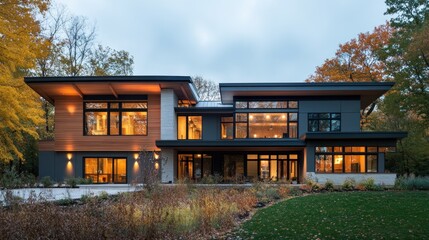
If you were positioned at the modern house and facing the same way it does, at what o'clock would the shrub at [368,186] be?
The shrub is roughly at 10 o'clock from the modern house.

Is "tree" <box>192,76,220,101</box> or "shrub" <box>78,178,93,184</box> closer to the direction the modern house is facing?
the shrub

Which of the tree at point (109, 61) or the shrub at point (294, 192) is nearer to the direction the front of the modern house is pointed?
the shrub

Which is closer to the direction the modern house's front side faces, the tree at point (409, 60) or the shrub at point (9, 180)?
the shrub

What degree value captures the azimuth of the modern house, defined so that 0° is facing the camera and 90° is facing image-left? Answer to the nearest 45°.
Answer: approximately 0°

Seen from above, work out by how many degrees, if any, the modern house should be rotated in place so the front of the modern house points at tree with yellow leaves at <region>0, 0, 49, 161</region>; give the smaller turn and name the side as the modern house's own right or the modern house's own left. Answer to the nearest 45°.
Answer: approximately 45° to the modern house's own right

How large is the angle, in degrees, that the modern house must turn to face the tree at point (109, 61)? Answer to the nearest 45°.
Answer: approximately 135° to its right
